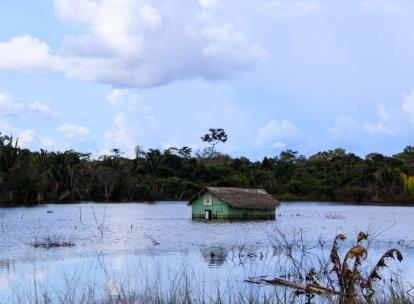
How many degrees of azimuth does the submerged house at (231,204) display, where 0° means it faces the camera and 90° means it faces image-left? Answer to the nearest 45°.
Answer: approximately 45°
